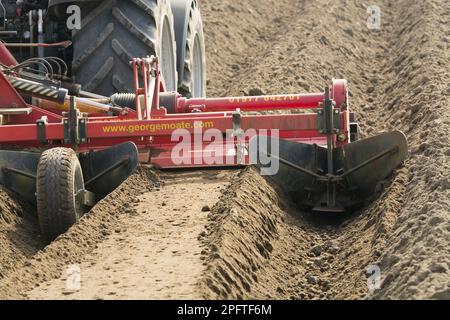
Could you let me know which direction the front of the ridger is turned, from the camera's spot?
facing away from the viewer
